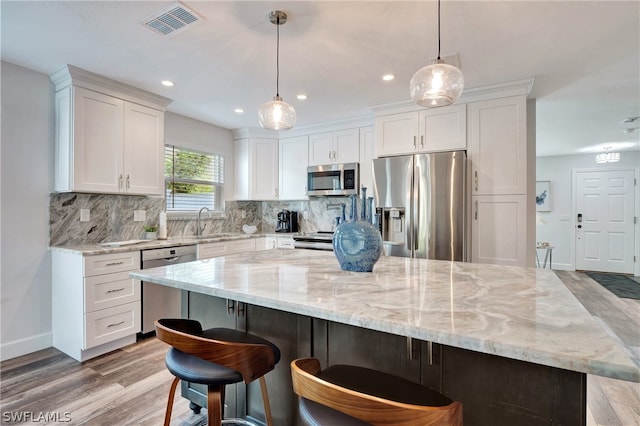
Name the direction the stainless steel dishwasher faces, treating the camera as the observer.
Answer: facing the viewer and to the right of the viewer

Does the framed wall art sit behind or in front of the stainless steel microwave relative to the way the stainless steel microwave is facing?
behind

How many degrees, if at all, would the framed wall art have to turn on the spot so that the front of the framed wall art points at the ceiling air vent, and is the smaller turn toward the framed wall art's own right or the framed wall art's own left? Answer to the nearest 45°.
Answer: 0° — it already faces it

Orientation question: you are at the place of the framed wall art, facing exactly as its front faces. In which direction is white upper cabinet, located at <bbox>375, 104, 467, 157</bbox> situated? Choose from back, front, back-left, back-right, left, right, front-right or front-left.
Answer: front

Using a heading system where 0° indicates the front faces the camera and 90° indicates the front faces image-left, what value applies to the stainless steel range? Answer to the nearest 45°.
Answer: approximately 45°

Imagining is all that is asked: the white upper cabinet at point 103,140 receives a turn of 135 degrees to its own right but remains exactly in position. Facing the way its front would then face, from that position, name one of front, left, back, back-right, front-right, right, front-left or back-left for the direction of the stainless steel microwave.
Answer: back

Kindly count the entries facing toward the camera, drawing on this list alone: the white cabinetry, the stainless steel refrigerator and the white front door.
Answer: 3

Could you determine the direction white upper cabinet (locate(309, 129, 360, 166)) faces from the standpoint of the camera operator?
facing the viewer and to the left of the viewer

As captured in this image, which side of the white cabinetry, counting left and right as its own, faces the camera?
front

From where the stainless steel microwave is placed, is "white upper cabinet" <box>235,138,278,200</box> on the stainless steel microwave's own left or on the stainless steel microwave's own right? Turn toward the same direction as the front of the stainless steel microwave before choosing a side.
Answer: on the stainless steel microwave's own right

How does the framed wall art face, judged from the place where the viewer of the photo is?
facing the viewer

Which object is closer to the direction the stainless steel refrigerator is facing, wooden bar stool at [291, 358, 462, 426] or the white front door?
the wooden bar stool

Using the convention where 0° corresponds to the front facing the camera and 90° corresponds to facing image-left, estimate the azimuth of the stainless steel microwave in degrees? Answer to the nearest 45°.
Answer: approximately 45°

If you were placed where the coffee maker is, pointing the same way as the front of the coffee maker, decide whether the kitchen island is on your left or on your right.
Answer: on your left

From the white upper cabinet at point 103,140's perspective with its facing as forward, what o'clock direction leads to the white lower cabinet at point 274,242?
The white lower cabinet is roughly at 10 o'clock from the white upper cabinet.

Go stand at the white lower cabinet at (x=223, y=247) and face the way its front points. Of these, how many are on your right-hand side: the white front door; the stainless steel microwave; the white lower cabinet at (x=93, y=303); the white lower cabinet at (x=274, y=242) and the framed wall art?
1

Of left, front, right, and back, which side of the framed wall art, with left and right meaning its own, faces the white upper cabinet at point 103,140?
front

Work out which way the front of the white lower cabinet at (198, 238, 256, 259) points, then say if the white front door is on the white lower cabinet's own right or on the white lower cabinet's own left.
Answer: on the white lower cabinet's own left
